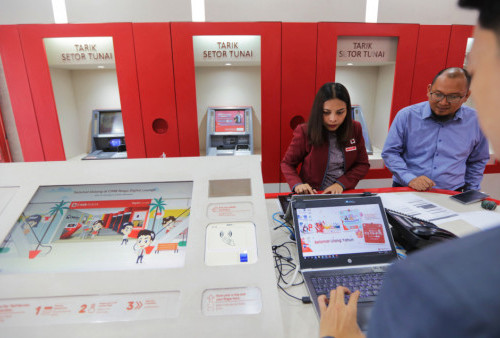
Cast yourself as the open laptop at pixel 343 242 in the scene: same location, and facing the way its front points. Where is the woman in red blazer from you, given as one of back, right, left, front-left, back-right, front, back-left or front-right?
back

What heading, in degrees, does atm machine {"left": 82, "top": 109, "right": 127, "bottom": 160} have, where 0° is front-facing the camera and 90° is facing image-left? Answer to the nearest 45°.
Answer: approximately 0°

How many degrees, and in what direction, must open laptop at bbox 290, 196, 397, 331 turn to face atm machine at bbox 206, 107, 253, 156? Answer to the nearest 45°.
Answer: approximately 135° to its right

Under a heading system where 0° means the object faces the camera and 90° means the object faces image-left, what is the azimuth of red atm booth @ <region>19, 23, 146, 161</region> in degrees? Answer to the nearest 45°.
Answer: approximately 0°

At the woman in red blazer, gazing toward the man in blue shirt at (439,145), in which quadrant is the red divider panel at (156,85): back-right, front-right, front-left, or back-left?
back-left

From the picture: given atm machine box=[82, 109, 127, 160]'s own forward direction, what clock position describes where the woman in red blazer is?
The woman in red blazer is roughly at 11 o'clock from the atm machine.

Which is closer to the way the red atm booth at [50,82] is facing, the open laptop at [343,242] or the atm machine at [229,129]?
the open laptop

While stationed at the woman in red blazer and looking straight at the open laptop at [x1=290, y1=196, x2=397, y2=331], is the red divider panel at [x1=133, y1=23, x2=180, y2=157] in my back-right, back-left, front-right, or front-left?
back-right
